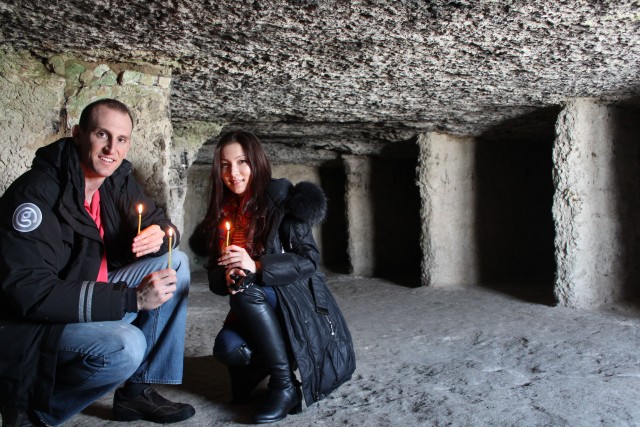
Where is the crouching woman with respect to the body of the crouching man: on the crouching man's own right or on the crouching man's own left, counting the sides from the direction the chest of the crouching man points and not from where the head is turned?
on the crouching man's own left

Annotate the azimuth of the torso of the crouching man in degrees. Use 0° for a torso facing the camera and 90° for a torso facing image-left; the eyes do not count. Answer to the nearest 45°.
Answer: approximately 315°

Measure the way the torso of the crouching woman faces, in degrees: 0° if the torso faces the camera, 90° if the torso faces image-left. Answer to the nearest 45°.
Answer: approximately 45°

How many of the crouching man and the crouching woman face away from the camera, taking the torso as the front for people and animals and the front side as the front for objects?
0

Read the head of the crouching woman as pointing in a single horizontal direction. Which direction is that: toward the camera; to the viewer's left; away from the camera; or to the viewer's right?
toward the camera

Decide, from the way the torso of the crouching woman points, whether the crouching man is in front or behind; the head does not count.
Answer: in front
